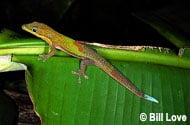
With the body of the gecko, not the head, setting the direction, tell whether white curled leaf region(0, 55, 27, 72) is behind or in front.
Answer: in front

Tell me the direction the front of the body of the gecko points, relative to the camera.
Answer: to the viewer's left
